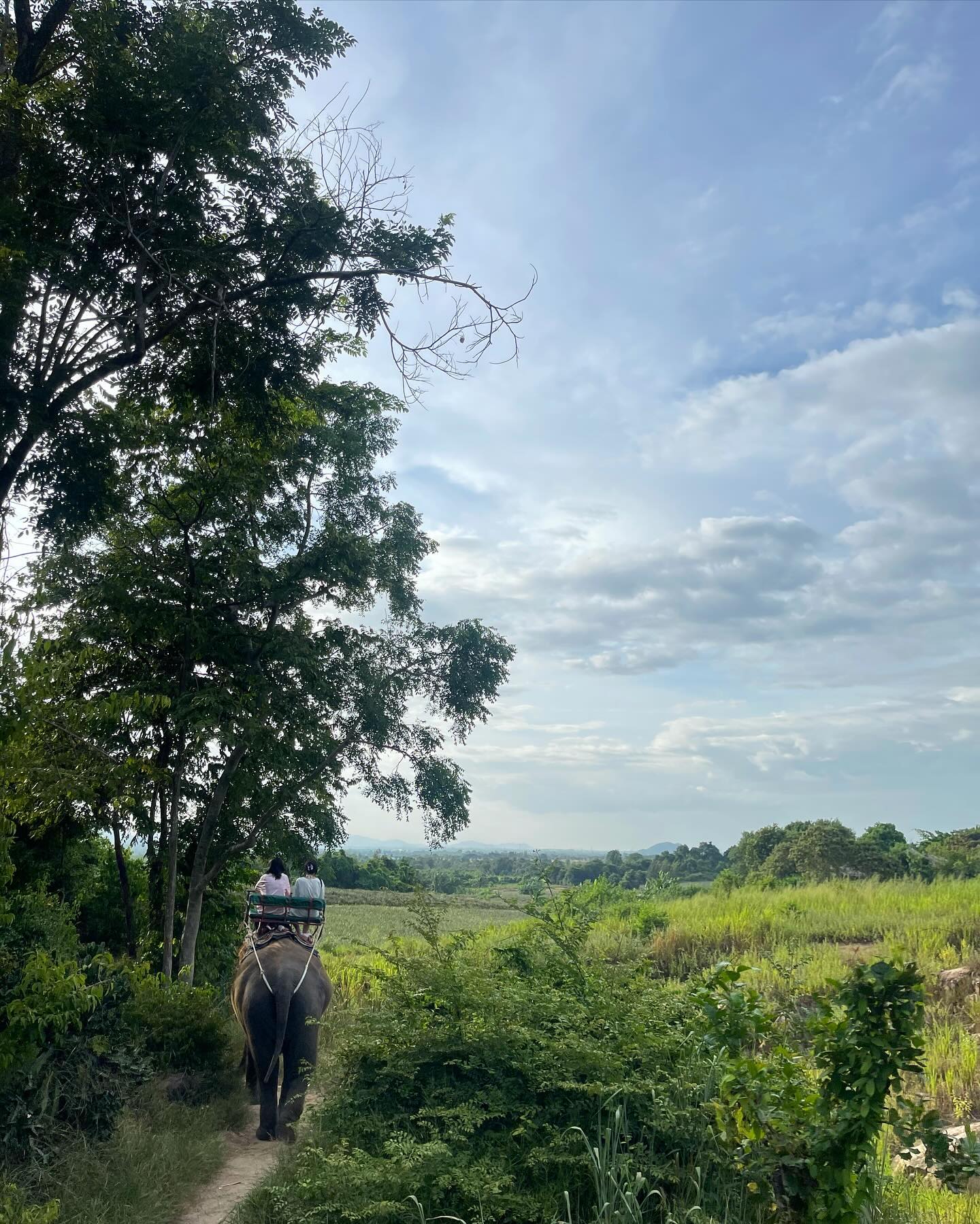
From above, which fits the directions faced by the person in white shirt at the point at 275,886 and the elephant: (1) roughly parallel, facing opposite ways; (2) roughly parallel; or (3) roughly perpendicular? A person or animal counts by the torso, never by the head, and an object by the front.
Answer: roughly parallel

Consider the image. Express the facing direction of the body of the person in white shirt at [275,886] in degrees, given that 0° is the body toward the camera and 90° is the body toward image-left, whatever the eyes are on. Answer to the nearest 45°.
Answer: approximately 180°

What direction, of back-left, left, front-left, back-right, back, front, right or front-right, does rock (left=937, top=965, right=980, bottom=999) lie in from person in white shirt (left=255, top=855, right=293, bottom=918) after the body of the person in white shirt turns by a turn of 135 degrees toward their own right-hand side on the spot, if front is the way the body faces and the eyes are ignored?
front-left

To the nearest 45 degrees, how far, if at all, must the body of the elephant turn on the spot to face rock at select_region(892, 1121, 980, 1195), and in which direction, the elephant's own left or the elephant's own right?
approximately 135° to the elephant's own right

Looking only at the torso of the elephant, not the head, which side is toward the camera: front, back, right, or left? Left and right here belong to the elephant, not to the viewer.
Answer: back

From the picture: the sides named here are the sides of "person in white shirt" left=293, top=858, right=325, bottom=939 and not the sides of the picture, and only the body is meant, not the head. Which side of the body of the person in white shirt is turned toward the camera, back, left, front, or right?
back

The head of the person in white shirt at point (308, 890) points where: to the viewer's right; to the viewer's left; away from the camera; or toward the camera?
away from the camera

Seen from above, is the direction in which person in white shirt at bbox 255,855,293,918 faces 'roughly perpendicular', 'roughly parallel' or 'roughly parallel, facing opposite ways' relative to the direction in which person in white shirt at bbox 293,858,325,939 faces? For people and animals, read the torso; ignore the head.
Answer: roughly parallel

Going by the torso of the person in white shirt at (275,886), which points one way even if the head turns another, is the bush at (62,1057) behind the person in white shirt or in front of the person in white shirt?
behind

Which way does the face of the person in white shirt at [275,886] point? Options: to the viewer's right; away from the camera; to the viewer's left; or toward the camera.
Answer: away from the camera
